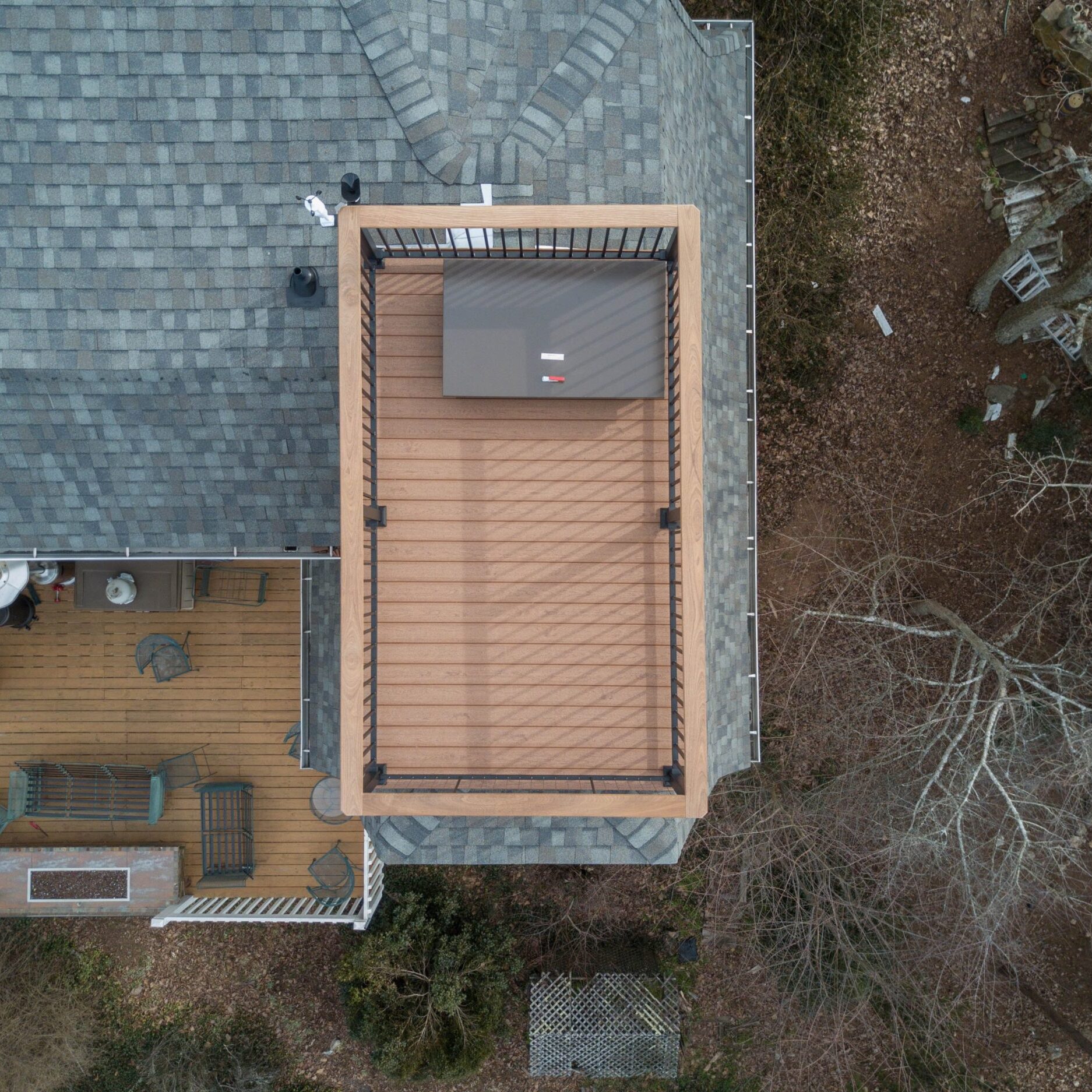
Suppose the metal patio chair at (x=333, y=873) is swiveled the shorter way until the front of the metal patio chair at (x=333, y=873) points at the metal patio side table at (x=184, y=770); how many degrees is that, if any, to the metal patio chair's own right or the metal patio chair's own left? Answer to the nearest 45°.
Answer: approximately 45° to the metal patio chair's own left

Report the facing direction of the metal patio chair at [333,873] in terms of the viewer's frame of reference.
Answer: facing away from the viewer and to the left of the viewer
